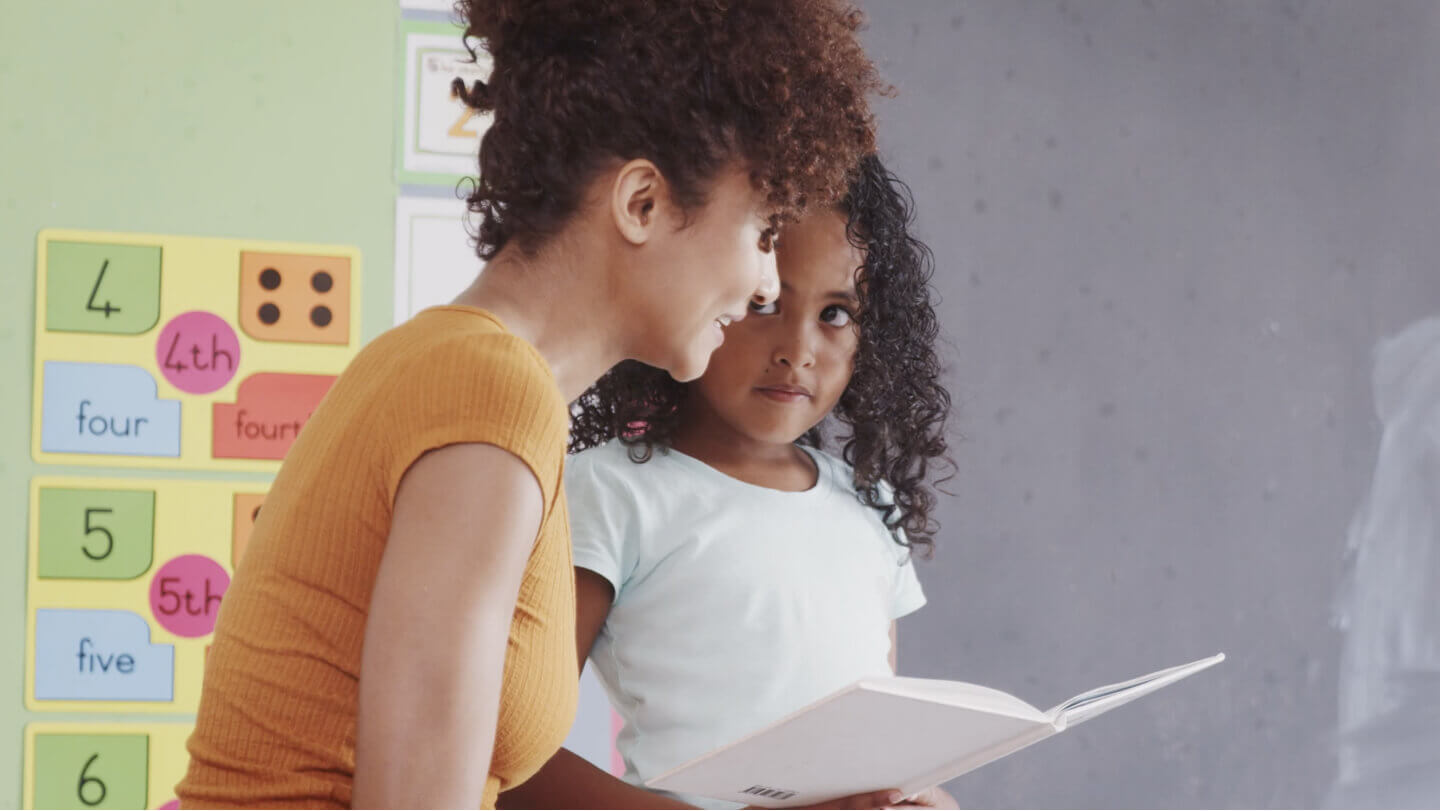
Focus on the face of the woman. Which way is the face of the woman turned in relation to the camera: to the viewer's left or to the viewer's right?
to the viewer's right

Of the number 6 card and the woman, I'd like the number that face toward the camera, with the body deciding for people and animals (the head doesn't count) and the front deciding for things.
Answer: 1

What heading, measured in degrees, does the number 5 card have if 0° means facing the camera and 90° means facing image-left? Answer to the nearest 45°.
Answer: approximately 0°

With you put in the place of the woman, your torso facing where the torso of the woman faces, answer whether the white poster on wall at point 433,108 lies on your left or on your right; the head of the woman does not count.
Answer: on your left

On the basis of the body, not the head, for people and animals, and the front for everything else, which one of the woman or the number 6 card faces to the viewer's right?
the woman

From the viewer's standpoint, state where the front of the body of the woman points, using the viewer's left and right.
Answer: facing to the right of the viewer
